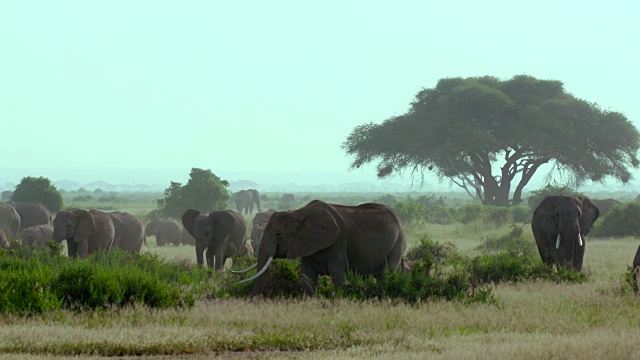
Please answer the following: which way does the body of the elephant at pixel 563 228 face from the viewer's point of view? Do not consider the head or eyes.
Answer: toward the camera

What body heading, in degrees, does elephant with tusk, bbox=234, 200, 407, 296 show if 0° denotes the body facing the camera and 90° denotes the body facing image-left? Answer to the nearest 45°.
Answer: approximately 90°

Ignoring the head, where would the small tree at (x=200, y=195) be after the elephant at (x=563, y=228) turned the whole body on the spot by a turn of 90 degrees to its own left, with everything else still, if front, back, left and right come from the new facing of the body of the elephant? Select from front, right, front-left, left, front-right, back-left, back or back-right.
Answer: back-left

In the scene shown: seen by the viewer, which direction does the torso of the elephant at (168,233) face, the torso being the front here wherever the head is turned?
to the viewer's left

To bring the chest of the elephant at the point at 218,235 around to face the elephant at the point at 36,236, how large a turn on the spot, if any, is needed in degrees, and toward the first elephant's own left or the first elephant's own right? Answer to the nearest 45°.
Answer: approximately 90° to the first elephant's own right
